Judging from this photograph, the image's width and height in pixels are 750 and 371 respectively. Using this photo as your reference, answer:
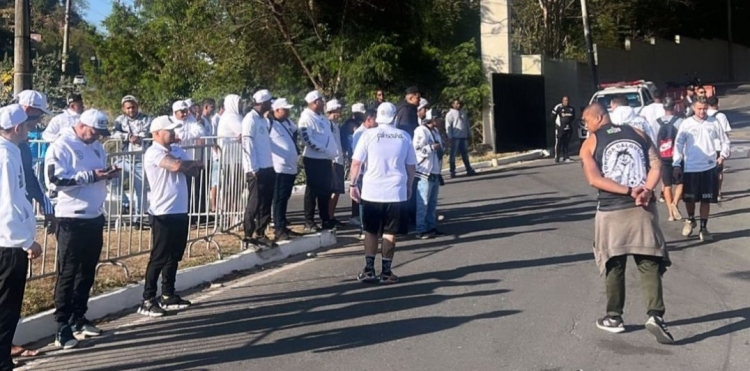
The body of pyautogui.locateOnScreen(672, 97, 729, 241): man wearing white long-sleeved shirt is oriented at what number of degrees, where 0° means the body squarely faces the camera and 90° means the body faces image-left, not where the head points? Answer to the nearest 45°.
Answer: approximately 0°

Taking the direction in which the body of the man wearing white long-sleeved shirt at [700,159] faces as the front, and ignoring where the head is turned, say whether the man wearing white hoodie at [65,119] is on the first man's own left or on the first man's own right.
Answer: on the first man's own right

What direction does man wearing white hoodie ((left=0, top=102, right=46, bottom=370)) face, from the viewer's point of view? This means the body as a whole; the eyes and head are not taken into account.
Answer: to the viewer's right

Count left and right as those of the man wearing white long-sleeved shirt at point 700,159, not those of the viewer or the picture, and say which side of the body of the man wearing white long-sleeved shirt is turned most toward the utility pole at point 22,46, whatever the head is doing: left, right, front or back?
right

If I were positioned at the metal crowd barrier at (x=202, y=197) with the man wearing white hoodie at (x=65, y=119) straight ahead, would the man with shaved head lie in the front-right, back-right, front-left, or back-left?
back-left

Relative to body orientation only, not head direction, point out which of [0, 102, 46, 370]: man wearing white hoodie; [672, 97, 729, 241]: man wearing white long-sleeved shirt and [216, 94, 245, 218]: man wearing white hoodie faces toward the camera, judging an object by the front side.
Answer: [672, 97, 729, 241]: man wearing white long-sleeved shirt

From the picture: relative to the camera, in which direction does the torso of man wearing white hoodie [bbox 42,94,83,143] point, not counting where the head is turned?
to the viewer's right
